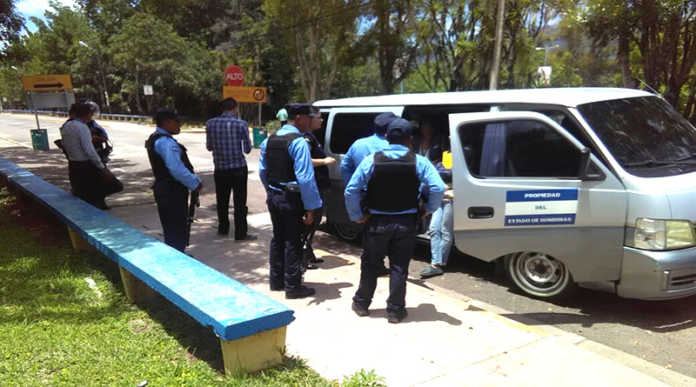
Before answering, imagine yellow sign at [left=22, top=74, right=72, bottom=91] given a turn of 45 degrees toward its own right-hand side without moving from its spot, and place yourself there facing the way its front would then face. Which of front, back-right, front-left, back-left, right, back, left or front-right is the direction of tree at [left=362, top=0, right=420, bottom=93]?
back-left

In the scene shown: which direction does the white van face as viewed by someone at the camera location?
facing the viewer and to the right of the viewer

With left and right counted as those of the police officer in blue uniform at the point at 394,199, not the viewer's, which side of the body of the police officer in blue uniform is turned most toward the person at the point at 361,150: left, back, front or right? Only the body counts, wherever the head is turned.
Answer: front

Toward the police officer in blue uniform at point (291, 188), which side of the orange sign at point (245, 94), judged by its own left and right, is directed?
front

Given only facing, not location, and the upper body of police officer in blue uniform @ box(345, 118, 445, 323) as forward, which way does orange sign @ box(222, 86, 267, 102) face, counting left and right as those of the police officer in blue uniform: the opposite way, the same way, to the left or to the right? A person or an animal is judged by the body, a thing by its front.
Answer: the opposite way

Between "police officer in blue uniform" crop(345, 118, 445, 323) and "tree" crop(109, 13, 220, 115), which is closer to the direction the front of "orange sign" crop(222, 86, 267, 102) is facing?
the police officer in blue uniform

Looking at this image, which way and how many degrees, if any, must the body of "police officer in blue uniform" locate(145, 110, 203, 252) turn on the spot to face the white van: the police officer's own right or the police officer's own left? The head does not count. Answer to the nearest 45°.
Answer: approximately 45° to the police officer's own right

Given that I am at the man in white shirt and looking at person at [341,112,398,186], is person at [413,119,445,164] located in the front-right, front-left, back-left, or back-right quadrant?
front-left

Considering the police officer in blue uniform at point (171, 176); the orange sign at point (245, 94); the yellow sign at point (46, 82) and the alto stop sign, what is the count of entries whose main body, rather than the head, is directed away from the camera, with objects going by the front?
0

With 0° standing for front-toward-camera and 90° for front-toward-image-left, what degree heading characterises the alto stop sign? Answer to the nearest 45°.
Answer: approximately 0°

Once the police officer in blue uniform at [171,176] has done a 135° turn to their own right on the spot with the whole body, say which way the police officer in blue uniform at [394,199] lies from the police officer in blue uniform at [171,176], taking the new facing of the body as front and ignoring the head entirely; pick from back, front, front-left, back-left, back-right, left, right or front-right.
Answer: left

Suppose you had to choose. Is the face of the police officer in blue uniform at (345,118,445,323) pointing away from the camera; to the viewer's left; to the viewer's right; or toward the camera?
away from the camera

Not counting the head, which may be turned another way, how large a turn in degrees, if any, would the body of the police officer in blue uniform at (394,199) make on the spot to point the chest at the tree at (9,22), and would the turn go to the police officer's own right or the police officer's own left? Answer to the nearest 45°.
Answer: approximately 45° to the police officer's own left

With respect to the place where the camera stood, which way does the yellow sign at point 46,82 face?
facing the viewer

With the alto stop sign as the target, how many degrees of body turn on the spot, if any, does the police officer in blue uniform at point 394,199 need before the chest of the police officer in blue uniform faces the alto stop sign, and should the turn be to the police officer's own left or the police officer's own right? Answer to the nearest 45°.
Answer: approximately 45° to the police officer's own left
